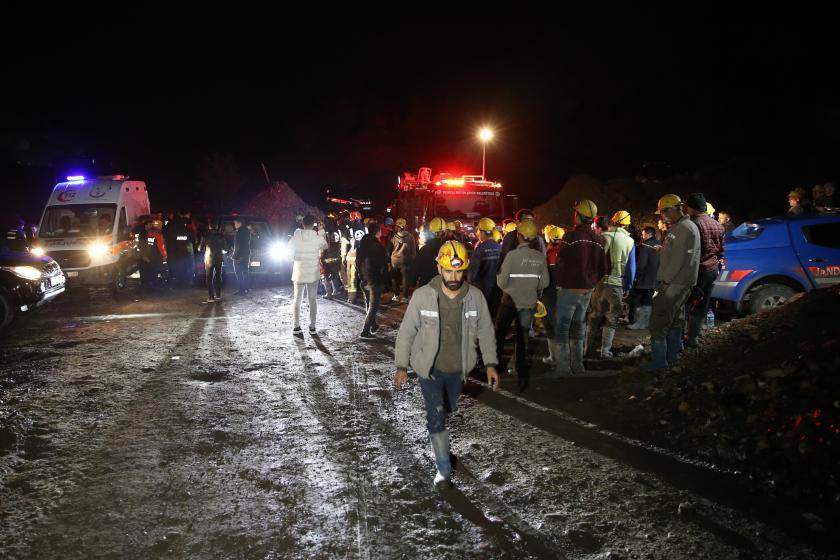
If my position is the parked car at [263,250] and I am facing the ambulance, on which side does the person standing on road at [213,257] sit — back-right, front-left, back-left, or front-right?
front-left

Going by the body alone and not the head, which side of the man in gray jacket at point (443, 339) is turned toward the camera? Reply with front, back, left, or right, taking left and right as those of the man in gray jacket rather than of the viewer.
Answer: front

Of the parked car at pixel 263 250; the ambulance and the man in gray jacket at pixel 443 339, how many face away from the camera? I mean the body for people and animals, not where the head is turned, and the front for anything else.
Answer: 0

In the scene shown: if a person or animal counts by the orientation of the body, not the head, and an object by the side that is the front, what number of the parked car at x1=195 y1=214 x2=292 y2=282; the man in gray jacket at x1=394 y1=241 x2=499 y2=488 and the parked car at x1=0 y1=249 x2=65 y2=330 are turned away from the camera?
0

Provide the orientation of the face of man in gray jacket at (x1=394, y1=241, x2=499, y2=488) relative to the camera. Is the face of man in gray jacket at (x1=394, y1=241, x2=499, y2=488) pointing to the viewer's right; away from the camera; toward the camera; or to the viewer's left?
toward the camera

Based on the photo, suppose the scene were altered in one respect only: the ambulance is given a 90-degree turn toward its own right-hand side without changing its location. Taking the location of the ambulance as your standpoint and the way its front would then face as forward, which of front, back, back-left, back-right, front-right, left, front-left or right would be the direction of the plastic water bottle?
back

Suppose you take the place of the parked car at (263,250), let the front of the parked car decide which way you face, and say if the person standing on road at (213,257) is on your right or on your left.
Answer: on your right

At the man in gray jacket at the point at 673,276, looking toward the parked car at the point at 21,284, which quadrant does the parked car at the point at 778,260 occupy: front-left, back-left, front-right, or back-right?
back-right

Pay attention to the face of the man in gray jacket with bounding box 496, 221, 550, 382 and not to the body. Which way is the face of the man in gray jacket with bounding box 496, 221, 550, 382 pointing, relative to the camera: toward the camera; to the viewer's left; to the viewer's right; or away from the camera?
away from the camera

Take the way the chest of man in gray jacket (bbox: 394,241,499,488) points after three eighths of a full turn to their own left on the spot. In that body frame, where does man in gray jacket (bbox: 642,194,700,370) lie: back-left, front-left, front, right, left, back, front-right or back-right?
front
